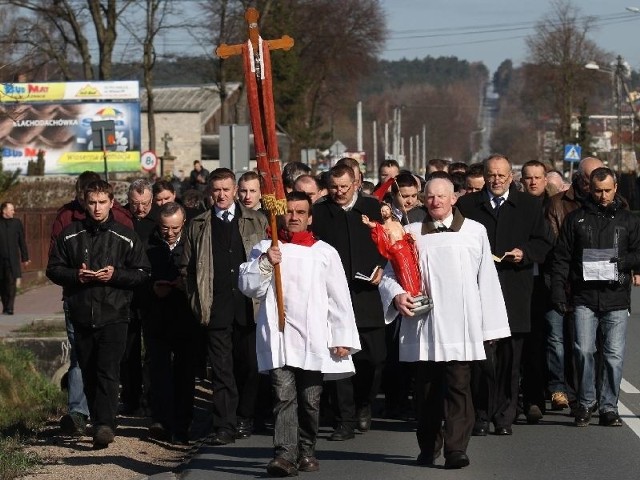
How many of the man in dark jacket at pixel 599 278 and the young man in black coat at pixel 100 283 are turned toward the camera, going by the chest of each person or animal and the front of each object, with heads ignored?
2

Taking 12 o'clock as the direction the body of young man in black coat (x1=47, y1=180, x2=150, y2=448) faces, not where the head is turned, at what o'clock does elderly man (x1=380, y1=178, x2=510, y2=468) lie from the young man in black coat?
The elderly man is roughly at 10 o'clock from the young man in black coat.

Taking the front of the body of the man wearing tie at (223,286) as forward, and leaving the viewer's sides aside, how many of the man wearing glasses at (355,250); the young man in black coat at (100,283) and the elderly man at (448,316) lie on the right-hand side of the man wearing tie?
1
